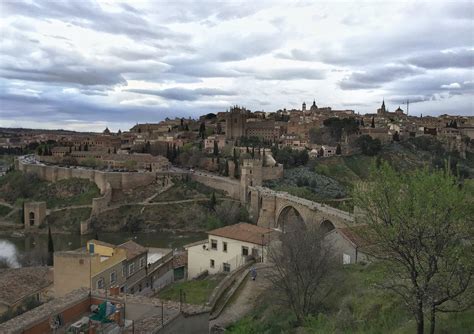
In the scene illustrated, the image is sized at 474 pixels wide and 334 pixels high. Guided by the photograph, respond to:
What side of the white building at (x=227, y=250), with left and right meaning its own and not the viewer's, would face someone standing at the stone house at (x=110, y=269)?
right

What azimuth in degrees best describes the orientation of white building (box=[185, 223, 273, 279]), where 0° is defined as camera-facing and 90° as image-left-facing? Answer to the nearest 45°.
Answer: approximately 315°

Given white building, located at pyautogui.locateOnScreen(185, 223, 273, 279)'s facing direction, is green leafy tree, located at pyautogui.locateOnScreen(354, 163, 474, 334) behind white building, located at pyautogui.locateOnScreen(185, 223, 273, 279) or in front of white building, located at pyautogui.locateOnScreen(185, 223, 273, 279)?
in front

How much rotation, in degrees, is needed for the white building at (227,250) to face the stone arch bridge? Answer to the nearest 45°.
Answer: approximately 135° to its left

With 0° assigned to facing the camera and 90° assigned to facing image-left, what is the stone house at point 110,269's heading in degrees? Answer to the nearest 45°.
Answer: approximately 315°

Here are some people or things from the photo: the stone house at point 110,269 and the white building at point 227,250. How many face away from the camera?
0

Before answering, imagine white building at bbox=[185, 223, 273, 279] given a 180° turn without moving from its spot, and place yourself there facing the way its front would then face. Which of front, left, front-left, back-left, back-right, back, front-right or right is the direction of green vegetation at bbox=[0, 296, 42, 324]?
back

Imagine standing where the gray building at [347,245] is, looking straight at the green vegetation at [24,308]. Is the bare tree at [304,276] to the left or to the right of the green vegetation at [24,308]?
left

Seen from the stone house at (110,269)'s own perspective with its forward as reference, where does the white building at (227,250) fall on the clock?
The white building is roughly at 10 o'clock from the stone house.

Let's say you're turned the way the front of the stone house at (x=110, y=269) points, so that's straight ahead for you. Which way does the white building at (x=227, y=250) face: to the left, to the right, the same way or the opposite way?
the same way

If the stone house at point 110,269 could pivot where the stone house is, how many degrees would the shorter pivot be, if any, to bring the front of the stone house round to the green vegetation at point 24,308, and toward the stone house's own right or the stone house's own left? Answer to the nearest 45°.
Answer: approximately 90° to the stone house's own right
